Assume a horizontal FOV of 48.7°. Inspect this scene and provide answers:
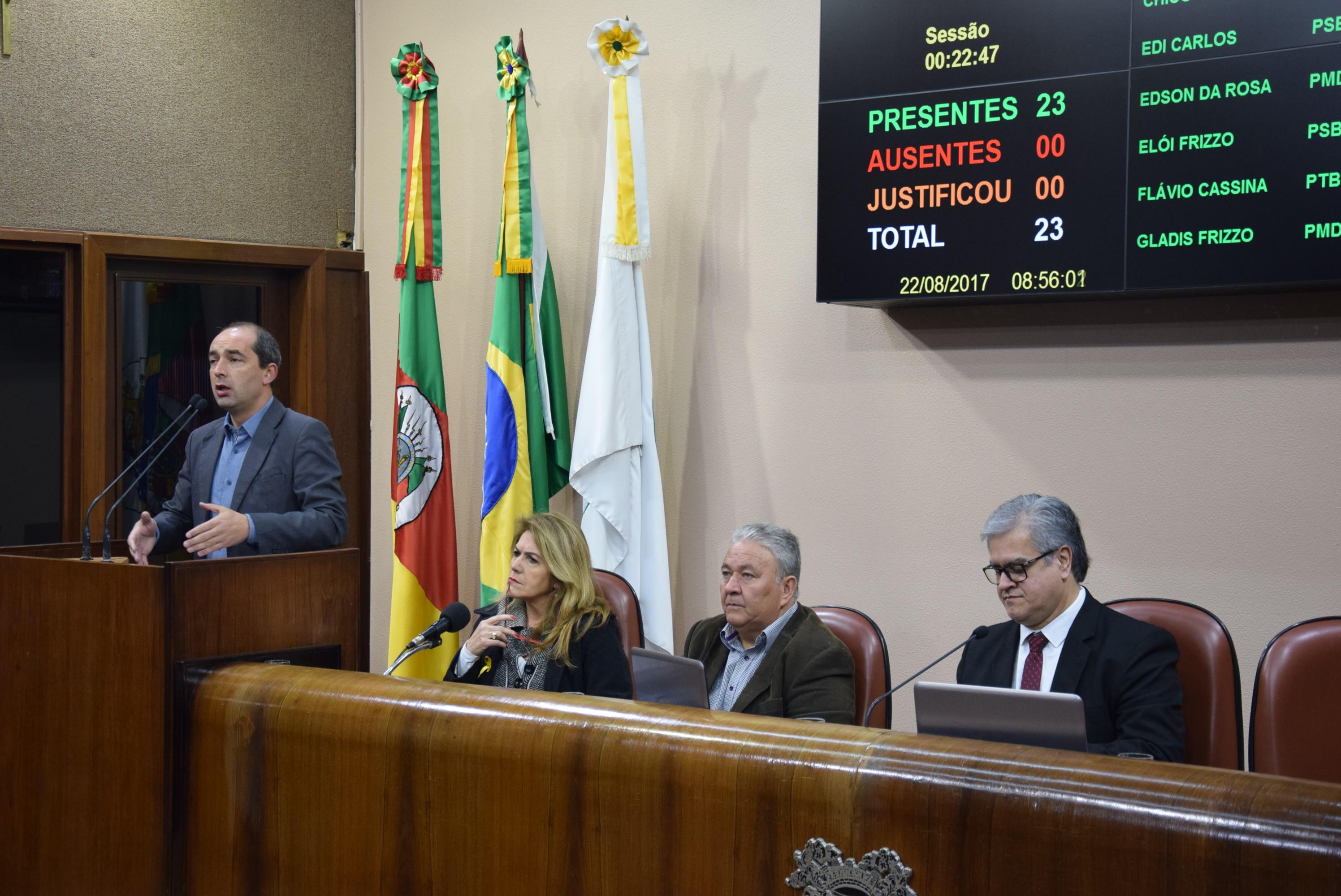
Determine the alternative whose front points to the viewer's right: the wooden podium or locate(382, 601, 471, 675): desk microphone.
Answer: the desk microphone

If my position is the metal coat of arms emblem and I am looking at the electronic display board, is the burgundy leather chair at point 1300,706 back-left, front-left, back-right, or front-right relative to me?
front-right

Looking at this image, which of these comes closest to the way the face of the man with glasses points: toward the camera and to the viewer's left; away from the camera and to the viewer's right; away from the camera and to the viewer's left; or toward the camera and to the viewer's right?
toward the camera and to the viewer's left

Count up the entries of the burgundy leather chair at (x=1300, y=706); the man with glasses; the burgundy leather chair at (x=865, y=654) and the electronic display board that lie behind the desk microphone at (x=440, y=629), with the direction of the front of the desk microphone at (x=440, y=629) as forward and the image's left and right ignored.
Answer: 0

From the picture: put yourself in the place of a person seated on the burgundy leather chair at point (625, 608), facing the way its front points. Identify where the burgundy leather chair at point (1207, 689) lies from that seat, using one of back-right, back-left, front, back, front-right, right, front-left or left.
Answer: left

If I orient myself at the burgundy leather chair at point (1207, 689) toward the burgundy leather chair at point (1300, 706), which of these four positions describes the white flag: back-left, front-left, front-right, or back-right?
back-left

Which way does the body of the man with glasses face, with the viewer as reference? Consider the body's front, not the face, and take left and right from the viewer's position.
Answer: facing the viewer and to the left of the viewer

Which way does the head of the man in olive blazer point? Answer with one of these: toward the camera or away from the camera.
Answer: toward the camera

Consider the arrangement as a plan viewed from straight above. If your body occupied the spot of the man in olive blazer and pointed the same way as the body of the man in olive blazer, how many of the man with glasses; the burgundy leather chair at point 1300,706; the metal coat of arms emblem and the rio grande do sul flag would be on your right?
1

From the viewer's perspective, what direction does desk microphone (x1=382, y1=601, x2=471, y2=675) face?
to the viewer's right

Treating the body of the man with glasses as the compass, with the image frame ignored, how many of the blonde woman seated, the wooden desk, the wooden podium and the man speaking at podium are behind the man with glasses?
0

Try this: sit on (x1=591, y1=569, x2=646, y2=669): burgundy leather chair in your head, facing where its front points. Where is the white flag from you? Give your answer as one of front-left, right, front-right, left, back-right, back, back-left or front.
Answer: back-right

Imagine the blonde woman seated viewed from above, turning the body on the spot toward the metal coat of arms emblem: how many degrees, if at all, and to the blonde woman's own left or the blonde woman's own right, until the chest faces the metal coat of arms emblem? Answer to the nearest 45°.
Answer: approximately 45° to the blonde woman's own left

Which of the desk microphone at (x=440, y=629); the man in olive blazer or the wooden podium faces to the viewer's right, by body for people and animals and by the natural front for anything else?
the desk microphone

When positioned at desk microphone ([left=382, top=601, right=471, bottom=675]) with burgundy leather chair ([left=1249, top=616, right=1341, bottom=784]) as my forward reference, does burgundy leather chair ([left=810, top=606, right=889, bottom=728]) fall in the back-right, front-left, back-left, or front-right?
front-left

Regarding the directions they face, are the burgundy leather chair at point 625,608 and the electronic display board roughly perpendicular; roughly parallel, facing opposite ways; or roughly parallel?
roughly parallel

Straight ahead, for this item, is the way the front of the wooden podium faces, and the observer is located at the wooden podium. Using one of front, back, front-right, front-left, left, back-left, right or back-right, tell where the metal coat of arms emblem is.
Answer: left
